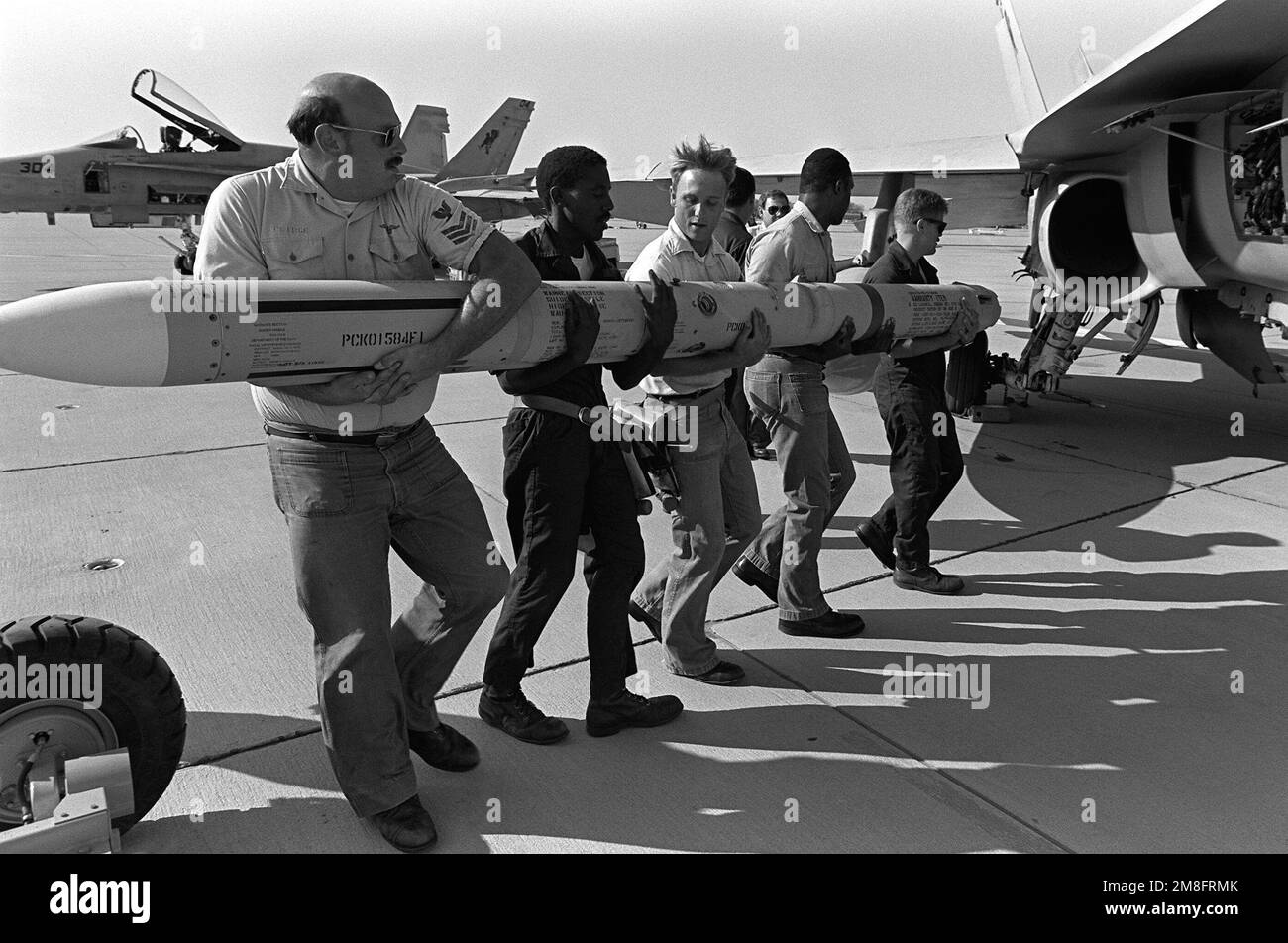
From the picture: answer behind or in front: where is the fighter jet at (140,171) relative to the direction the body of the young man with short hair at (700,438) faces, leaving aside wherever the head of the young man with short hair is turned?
behind

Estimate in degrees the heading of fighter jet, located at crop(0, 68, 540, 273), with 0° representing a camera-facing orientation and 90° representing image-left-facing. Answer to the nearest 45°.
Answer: approximately 90°

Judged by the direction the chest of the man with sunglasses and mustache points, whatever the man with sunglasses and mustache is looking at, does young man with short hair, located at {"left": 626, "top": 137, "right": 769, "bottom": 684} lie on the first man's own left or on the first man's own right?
on the first man's own left

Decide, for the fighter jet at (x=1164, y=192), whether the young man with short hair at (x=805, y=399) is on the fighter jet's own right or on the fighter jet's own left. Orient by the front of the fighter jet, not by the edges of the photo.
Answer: on the fighter jet's own right

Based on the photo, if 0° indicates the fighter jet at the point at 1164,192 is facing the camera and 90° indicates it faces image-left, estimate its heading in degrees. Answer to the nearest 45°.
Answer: approximately 315°
